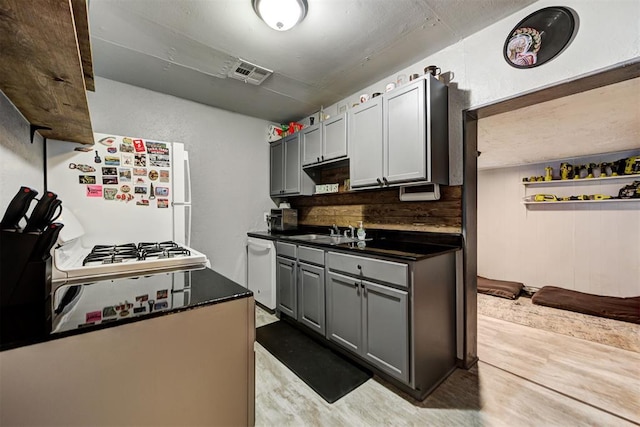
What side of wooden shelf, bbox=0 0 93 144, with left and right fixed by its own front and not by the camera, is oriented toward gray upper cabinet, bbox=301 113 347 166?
front

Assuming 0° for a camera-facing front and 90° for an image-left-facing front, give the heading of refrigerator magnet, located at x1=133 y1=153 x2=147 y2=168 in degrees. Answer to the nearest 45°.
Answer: approximately 0°

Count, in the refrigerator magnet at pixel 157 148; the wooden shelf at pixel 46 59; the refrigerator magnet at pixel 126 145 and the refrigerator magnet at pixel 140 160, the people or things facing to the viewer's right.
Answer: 1

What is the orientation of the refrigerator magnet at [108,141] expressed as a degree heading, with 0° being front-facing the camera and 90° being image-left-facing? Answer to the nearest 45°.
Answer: approximately 0°

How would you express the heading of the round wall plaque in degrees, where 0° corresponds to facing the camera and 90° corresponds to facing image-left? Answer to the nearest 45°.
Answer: approximately 45°

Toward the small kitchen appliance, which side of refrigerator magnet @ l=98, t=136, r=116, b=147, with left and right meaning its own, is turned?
left
